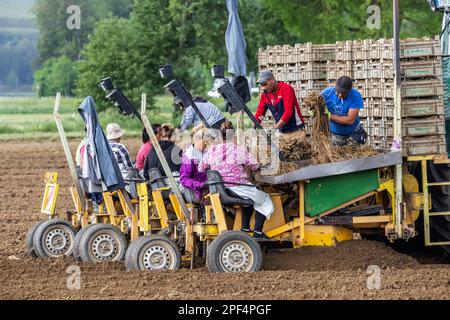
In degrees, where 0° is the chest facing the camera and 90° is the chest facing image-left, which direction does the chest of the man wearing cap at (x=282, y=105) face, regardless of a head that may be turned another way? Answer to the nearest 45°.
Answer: approximately 45°

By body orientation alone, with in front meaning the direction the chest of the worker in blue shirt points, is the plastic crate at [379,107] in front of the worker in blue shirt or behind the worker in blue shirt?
behind

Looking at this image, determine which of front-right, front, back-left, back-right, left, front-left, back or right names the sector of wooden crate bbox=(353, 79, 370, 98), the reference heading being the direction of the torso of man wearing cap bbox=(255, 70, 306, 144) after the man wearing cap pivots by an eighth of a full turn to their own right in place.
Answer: back

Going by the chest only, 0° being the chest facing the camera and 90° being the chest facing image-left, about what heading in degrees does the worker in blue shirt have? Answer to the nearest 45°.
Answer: approximately 45°

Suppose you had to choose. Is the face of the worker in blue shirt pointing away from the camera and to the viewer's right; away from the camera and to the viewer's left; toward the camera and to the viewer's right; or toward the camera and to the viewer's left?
toward the camera and to the viewer's left

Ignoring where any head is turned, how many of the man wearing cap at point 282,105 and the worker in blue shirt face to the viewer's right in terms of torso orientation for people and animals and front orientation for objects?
0

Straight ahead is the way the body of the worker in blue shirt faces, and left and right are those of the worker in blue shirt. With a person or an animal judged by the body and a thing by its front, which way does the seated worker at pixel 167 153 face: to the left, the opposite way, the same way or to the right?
the opposite way

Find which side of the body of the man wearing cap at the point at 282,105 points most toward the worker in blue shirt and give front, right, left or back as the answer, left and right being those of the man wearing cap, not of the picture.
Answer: left

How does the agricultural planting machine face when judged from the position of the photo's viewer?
facing away from the viewer and to the right of the viewer

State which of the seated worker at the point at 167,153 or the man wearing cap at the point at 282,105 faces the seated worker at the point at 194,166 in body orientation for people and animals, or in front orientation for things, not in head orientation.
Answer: the man wearing cap

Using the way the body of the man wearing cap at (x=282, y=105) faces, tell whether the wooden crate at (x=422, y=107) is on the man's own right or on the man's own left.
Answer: on the man's own left
